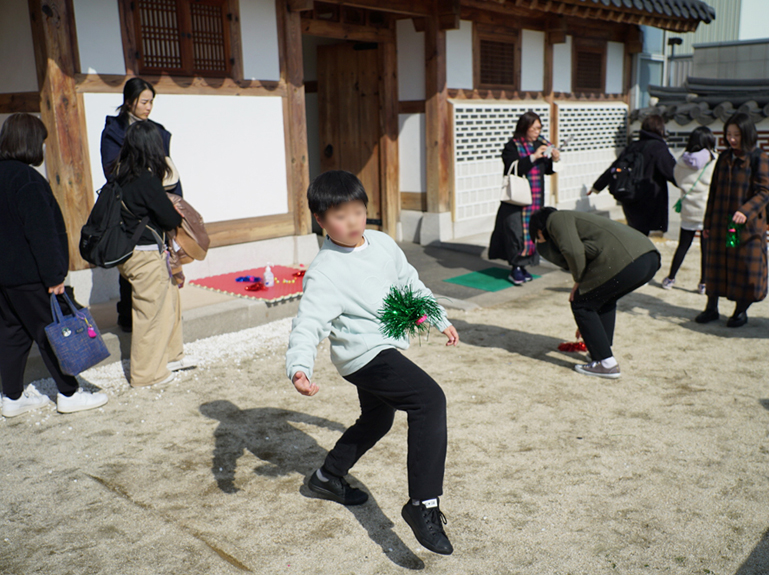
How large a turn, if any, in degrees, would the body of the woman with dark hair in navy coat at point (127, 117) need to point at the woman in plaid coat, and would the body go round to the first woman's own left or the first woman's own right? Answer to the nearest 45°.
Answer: approximately 45° to the first woman's own left

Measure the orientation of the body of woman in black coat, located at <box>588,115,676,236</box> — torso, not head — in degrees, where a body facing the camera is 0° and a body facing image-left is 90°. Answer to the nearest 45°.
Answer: approximately 225°

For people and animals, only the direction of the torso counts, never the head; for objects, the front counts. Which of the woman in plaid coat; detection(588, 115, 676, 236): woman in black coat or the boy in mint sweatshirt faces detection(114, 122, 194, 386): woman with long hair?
the woman in plaid coat

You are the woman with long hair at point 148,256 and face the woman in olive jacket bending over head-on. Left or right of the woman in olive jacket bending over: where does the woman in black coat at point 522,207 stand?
left

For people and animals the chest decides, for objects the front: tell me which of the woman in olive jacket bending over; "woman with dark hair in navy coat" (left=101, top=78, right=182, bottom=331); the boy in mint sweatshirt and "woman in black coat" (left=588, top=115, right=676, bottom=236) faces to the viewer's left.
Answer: the woman in olive jacket bending over

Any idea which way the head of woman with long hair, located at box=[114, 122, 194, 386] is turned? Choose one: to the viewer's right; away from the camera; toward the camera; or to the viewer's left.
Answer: away from the camera

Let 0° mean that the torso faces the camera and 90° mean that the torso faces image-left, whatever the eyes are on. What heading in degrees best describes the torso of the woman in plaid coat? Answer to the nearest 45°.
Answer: approximately 45°

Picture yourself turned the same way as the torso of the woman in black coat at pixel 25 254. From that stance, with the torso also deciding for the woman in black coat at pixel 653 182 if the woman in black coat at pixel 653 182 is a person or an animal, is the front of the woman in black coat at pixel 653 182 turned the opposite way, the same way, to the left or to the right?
the same way

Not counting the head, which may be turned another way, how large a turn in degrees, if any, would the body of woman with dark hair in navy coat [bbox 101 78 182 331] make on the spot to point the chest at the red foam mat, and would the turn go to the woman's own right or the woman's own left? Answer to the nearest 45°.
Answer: approximately 90° to the woman's own left

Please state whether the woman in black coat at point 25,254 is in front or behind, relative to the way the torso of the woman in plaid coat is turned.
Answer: in front

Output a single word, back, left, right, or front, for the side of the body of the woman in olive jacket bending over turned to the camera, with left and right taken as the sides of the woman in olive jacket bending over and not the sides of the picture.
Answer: left

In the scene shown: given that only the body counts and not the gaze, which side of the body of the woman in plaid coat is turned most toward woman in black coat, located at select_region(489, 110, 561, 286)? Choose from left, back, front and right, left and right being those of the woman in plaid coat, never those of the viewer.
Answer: right

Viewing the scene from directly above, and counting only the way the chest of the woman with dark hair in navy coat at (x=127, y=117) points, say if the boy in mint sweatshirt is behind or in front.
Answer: in front

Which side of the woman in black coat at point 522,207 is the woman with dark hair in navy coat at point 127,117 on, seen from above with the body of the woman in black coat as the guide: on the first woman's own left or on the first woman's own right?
on the first woman's own right

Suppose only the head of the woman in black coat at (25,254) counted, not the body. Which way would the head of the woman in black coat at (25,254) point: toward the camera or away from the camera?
away from the camera
